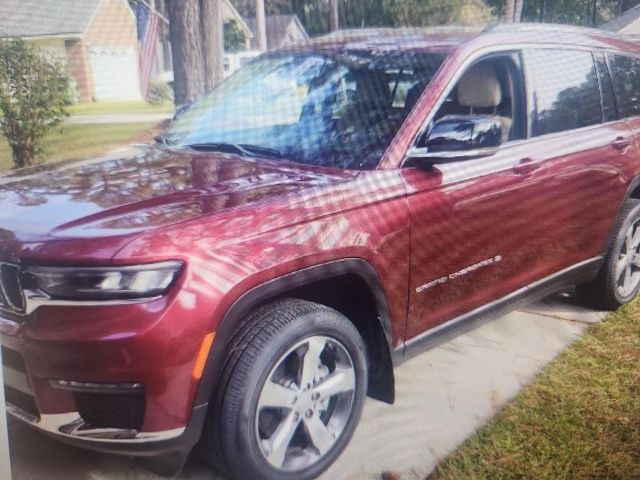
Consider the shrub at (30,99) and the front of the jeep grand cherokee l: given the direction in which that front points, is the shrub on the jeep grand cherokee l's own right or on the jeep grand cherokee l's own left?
on the jeep grand cherokee l's own right

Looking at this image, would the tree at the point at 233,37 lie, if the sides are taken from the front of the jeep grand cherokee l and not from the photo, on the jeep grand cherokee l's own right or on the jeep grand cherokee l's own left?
on the jeep grand cherokee l's own right

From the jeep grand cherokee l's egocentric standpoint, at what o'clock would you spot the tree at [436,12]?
The tree is roughly at 5 o'clock from the jeep grand cherokee l.

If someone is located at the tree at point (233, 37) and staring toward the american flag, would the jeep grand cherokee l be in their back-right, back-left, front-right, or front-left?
back-left

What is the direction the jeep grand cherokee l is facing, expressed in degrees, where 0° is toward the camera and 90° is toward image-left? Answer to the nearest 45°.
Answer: approximately 45°

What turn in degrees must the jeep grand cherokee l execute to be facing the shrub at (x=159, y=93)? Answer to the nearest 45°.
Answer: approximately 135° to its right

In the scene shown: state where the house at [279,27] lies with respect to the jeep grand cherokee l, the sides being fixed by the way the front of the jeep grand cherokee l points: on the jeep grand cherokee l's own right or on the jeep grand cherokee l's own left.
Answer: on the jeep grand cherokee l's own right

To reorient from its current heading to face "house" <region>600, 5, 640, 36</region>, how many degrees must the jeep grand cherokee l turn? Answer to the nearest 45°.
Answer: approximately 180°

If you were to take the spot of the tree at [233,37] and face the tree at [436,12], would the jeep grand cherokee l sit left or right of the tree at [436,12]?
right
